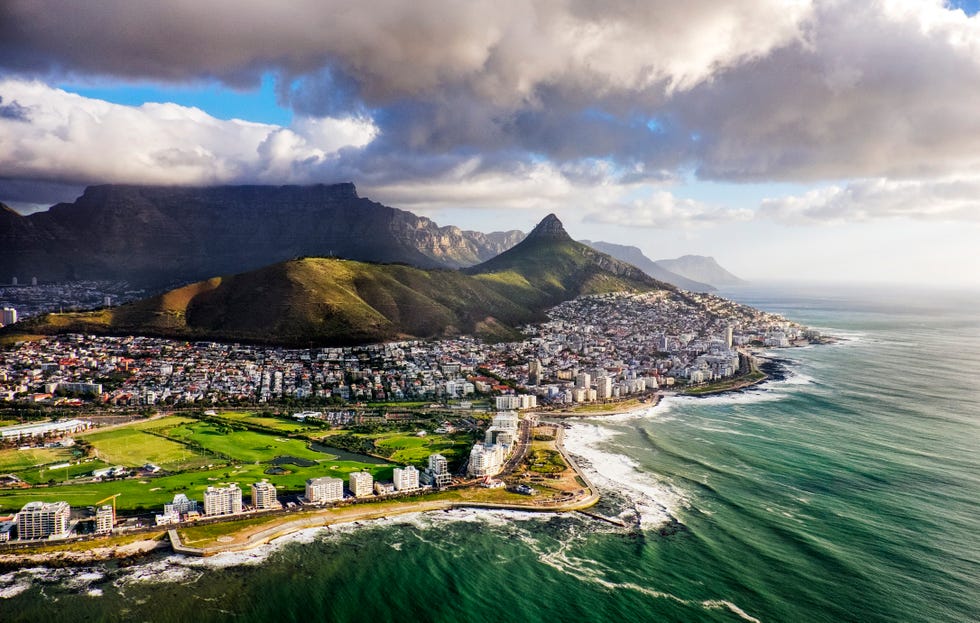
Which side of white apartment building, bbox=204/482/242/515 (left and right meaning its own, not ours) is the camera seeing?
front

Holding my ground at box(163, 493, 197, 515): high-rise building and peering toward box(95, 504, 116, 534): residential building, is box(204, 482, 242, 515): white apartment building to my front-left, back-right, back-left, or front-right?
back-left

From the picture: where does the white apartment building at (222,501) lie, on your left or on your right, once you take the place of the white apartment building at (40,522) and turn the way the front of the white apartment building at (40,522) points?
on your left

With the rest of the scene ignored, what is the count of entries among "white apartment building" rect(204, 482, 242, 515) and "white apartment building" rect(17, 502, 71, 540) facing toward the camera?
2

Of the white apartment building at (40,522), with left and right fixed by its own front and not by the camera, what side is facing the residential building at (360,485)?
left

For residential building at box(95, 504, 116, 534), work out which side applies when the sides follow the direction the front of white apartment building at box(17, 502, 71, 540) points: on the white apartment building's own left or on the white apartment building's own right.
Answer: on the white apartment building's own left

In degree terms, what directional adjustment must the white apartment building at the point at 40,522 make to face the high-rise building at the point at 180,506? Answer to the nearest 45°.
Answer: approximately 90° to its left

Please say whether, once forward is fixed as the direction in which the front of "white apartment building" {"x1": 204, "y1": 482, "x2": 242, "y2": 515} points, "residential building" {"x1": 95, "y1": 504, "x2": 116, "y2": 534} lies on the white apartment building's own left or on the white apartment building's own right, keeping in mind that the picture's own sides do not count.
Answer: on the white apartment building's own right

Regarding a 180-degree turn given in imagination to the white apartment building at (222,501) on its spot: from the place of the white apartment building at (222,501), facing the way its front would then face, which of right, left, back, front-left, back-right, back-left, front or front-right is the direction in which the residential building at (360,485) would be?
right

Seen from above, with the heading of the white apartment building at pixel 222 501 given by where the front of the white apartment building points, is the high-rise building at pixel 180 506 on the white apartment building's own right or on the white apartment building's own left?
on the white apartment building's own right

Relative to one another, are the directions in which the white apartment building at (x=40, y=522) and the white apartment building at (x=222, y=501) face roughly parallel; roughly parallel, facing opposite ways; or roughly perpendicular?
roughly parallel

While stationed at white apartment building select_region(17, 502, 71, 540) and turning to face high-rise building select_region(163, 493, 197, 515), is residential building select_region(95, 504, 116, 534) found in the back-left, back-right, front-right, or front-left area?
front-right

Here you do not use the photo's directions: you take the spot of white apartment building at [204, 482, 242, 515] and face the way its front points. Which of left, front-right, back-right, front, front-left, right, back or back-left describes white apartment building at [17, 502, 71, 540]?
right

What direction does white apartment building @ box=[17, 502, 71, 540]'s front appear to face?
toward the camera
